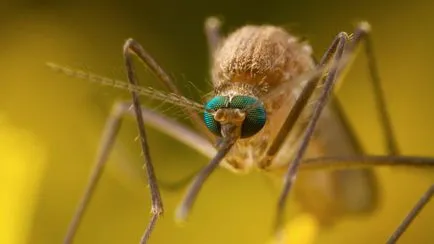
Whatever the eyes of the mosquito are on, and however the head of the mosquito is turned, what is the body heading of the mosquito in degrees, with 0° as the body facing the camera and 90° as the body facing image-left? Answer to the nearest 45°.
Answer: approximately 45°
